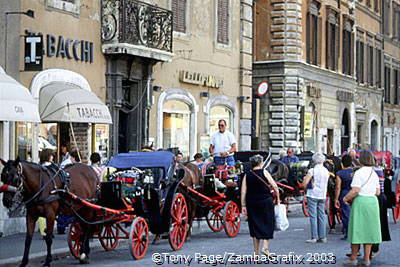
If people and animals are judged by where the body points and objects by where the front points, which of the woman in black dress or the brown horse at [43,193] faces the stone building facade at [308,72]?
the woman in black dress

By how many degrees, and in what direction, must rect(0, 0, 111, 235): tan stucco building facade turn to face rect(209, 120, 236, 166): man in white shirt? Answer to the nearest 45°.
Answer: approximately 45° to its left

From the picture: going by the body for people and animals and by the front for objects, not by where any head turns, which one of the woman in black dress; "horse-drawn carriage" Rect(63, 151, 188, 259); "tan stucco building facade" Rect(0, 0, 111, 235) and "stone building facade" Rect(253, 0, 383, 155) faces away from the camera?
the woman in black dress

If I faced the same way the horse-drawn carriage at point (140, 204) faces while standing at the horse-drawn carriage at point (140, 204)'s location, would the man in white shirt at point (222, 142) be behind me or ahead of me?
behind

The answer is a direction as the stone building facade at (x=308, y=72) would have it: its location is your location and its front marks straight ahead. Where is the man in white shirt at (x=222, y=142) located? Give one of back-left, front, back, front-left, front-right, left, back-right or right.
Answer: front-right

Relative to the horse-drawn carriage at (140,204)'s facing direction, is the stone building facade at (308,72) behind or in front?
behind

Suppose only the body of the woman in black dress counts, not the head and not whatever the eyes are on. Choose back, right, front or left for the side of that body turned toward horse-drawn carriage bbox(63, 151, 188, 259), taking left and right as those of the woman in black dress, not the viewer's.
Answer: left

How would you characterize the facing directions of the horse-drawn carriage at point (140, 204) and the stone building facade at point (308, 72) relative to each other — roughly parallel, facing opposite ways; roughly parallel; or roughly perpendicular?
roughly perpendicular

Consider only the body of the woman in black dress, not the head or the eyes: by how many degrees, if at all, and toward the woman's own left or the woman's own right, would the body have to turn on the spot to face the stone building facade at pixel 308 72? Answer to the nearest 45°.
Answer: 0° — they already face it

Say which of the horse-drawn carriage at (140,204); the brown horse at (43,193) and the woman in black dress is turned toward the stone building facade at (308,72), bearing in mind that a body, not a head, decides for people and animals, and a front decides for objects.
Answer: the woman in black dress

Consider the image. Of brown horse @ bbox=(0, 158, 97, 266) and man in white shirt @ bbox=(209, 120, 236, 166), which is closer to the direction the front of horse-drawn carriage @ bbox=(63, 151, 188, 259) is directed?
the brown horse

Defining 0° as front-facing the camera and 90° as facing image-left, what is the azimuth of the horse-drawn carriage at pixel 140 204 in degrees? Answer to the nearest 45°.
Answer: approximately 45°

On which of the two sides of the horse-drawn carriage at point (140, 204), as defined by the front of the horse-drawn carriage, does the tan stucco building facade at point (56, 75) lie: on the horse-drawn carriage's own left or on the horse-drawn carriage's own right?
on the horse-drawn carriage's own right

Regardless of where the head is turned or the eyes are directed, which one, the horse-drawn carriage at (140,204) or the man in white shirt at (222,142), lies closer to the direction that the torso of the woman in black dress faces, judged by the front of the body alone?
the man in white shirt

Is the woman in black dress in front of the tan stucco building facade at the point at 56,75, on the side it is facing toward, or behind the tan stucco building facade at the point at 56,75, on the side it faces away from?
in front
